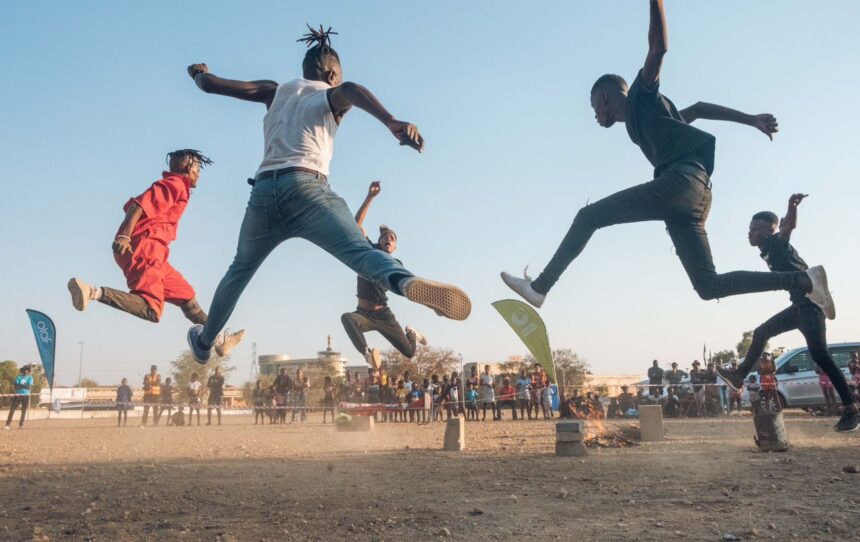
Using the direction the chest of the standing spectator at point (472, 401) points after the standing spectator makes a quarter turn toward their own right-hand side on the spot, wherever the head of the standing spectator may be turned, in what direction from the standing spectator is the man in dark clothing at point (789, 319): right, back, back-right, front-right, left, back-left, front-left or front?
left

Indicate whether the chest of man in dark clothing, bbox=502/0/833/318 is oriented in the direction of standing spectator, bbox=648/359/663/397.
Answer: no

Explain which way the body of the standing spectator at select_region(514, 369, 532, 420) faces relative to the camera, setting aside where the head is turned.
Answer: toward the camera

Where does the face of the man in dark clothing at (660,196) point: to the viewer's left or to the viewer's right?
to the viewer's left

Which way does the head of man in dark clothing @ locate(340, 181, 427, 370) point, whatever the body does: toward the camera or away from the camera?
toward the camera

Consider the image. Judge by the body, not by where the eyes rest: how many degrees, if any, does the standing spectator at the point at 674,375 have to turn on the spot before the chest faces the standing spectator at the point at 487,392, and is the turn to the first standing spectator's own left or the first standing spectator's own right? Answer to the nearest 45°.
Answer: approximately 90° to the first standing spectator's own right

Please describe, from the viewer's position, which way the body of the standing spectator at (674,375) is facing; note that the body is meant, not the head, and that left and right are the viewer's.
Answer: facing the viewer

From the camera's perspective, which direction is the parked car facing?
to the viewer's left

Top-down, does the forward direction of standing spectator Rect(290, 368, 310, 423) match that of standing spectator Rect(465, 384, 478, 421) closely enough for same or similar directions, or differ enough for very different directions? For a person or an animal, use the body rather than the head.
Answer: same or similar directions

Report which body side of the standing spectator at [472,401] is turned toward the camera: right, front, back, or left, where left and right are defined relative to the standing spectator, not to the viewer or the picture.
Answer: front

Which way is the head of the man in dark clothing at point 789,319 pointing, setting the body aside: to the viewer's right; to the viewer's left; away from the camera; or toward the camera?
to the viewer's left

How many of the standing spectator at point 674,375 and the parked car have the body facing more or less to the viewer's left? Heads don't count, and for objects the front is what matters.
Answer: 1

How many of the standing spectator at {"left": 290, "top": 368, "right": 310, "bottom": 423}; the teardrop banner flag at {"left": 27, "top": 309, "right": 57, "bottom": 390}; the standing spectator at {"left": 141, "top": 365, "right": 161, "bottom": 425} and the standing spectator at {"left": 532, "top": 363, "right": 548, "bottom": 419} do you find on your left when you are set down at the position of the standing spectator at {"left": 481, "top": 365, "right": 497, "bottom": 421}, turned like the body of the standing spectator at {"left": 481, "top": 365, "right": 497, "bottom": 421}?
1

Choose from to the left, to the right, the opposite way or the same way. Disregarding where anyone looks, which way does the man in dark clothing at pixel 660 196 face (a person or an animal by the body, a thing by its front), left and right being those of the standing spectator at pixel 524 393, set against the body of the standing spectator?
to the right
